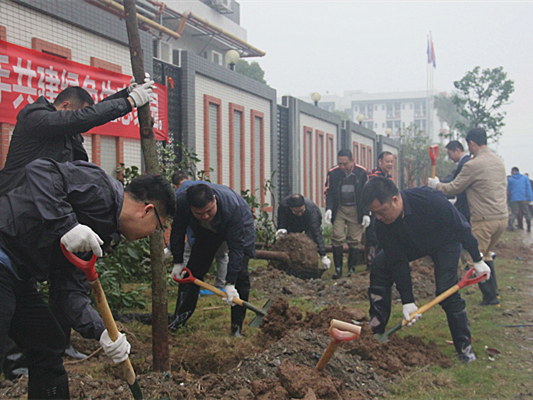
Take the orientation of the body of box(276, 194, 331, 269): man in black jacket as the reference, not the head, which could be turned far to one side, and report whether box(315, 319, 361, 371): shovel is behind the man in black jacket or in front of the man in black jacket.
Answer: in front

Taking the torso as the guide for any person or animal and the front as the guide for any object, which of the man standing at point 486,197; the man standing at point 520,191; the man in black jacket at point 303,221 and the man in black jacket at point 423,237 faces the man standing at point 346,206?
the man standing at point 486,197

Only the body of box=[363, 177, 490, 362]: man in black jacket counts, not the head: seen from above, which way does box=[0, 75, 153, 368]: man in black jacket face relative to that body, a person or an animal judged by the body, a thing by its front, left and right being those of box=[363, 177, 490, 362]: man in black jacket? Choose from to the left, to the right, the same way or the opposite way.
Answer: the opposite way

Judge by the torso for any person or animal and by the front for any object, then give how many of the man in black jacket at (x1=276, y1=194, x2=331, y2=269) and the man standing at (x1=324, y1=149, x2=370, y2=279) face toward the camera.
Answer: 2

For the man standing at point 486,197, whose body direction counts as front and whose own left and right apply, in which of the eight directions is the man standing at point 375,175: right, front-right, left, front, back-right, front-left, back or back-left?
front

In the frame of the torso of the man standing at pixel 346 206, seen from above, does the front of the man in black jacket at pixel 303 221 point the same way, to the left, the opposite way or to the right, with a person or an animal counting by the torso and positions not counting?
the same way

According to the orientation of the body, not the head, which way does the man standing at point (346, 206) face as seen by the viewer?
toward the camera

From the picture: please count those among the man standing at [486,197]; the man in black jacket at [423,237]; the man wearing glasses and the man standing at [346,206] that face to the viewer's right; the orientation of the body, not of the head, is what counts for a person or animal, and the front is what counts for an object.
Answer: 1

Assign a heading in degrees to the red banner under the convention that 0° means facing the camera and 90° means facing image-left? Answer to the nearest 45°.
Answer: approximately 315°

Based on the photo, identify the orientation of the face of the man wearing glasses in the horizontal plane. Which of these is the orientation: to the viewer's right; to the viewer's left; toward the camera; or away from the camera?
to the viewer's right

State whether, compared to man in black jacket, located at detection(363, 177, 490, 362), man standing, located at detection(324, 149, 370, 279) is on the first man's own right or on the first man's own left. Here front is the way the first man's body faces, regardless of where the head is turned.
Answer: on the first man's own right

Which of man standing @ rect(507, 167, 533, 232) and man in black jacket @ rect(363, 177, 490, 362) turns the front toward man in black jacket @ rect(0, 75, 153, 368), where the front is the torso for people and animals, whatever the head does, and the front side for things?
man in black jacket @ rect(363, 177, 490, 362)

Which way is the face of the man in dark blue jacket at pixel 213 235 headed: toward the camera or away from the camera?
toward the camera

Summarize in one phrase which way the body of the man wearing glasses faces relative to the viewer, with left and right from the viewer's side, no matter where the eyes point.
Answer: facing to the right of the viewer
